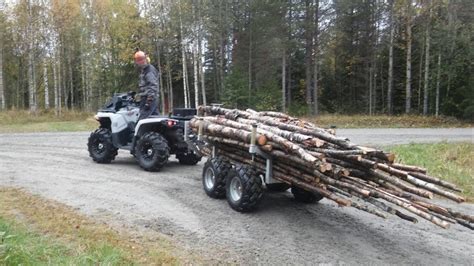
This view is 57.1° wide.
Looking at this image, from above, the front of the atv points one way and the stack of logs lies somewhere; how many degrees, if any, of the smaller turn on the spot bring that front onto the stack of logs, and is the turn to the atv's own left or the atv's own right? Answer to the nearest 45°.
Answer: approximately 180°

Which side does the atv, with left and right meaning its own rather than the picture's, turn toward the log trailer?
back

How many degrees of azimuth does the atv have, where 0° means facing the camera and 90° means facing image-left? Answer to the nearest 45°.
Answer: approximately 135°
